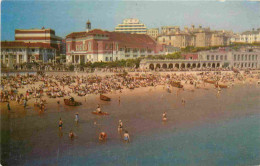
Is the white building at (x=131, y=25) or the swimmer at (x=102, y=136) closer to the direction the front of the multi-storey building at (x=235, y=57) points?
the swimmer

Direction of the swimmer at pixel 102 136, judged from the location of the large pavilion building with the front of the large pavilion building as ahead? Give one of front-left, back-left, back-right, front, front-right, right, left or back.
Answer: front-left

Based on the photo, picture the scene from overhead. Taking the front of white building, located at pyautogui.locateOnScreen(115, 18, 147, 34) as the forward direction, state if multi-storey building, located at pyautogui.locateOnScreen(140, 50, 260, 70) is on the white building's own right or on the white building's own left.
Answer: on the white building's own left

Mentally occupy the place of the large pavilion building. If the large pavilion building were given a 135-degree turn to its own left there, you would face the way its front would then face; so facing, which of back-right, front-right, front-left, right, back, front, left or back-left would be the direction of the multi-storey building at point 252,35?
front

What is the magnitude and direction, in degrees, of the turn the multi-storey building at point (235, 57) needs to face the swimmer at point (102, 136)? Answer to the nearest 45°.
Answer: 0° — it already faces them

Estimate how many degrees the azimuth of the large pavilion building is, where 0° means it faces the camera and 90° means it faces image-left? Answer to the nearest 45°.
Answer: approximately 45°

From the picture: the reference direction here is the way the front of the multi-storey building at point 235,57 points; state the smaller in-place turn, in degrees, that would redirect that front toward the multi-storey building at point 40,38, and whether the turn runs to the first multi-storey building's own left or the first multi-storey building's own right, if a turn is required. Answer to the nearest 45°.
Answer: approximately 45° to the first multi-storey building's own right

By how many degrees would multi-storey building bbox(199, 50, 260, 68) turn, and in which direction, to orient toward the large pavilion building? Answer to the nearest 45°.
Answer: approximately 45° to its right

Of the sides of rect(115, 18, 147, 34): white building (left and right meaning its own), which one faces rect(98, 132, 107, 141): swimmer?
front

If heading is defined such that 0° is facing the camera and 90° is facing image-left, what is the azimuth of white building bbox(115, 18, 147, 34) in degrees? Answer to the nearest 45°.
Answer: approximately 0°

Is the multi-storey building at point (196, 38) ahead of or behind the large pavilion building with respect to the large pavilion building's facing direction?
behind

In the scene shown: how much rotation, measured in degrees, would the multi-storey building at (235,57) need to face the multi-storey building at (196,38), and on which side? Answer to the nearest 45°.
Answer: approximately 135° to its right

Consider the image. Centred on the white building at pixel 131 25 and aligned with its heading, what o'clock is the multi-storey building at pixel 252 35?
The multi-storey building is roughly at 9 o'clock from the white building.
